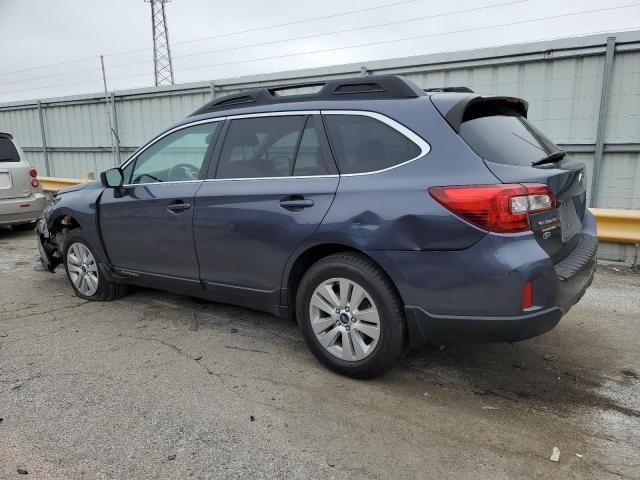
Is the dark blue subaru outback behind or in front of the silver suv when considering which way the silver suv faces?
behind

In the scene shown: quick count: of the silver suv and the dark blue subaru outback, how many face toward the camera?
0

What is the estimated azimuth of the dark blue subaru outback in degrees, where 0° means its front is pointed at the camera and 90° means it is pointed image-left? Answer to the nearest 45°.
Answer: approximately 135°

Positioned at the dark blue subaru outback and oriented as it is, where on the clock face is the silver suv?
The silver suv is roughly at 12 o'clock from the dark blue subaru outback.

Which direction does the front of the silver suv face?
away from the camera

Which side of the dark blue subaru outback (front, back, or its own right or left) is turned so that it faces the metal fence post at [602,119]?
right

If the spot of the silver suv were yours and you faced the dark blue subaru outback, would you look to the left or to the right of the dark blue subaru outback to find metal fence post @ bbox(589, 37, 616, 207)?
left

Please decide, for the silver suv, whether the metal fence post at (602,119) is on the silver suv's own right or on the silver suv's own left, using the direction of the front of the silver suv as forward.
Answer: on the silver suv's own right
